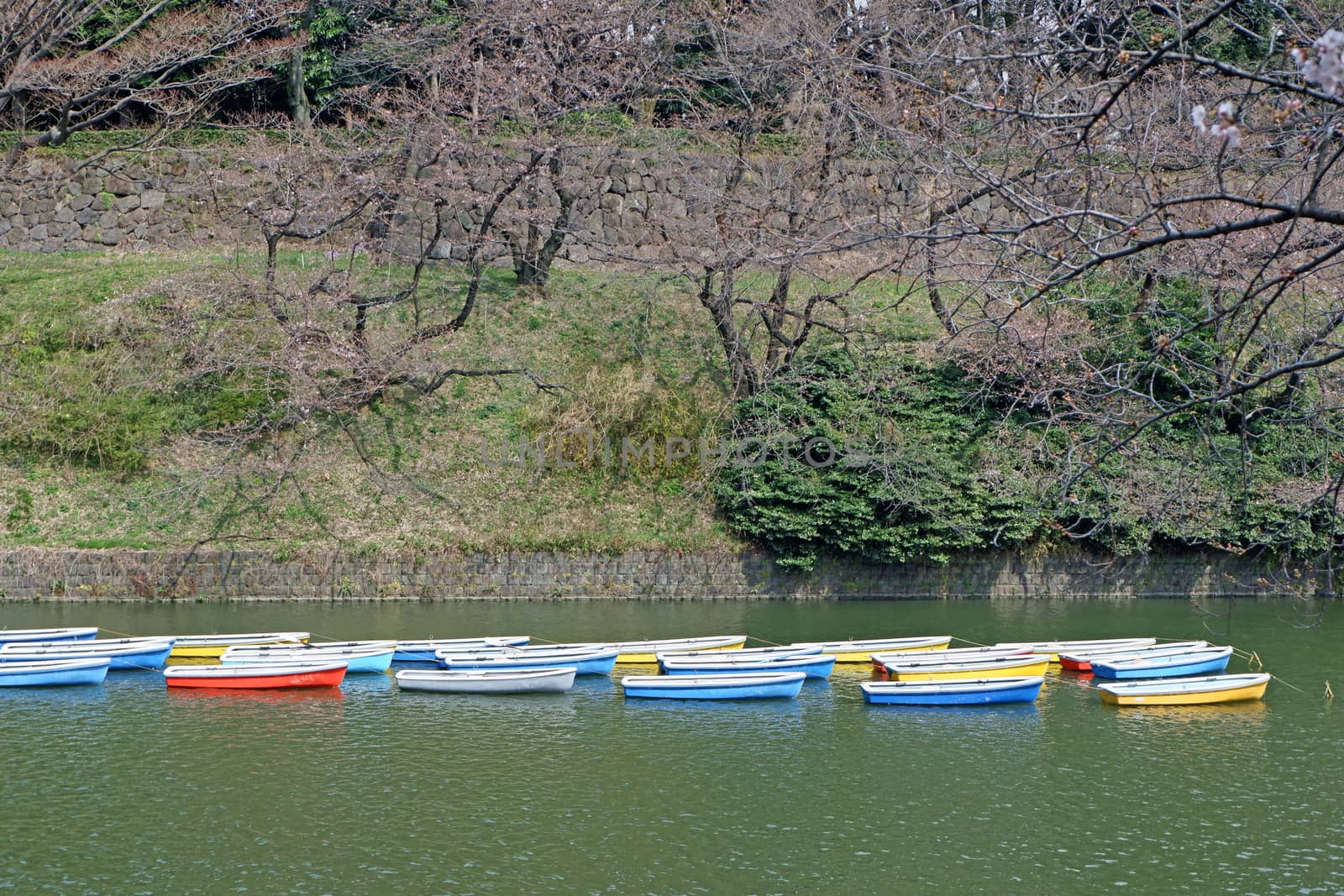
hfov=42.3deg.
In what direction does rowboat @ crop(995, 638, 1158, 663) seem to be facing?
to the viewer's right

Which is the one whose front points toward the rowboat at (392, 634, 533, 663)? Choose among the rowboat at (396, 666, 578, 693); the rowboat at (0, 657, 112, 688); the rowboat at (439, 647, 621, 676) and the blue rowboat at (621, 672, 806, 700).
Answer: the rowboat at (0, 657, 112, 688)

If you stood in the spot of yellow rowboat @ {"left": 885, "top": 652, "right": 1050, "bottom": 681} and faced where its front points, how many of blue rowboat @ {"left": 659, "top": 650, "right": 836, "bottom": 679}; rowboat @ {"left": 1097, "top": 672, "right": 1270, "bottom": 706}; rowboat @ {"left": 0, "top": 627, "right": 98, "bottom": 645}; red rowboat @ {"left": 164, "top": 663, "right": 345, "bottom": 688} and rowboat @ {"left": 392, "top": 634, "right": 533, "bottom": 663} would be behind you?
4

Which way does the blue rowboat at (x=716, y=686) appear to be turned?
to the viewer's right

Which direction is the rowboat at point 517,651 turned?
to the viewer's right

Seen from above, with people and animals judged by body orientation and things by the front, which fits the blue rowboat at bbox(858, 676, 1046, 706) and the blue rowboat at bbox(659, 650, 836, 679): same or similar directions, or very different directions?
same or similar directions

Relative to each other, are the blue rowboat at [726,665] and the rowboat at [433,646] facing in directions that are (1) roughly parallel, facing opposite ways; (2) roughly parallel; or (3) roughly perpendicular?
roughly parallel

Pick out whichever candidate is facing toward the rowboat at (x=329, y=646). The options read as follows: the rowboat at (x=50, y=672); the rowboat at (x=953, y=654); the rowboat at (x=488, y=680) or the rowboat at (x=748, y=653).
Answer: the rowboat at (x=50, y=672)

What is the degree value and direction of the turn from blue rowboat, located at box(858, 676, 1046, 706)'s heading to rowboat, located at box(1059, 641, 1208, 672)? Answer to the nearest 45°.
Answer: approximately 45° to its left

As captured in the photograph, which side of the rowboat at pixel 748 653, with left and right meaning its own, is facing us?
right

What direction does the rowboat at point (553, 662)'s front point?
to the viewer's right

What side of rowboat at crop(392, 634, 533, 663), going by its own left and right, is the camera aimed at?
right

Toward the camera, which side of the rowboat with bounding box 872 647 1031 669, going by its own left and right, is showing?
right
